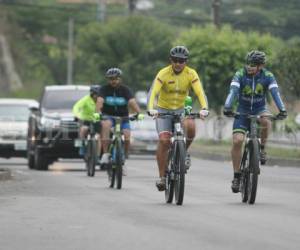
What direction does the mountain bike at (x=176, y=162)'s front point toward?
toward the camera

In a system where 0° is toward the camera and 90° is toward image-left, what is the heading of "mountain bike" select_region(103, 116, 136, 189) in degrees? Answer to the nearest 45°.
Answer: approximately 0°

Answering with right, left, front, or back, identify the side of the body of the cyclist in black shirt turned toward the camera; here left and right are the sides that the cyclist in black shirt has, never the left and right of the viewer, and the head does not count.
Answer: front

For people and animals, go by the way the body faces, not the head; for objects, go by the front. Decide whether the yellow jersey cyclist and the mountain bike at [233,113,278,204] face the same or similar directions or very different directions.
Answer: same or similar directions

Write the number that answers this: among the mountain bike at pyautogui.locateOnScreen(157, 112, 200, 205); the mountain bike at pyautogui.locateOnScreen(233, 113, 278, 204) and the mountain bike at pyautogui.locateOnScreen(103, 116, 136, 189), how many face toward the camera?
3

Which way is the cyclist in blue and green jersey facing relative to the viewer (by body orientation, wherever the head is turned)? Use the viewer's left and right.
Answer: facing the viewer

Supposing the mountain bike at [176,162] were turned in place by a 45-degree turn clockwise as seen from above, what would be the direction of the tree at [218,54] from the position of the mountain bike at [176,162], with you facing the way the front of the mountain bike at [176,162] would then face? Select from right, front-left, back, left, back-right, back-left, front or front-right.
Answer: back-right

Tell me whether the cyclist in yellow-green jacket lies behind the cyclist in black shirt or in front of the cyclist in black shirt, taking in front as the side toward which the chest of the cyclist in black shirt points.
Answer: behind

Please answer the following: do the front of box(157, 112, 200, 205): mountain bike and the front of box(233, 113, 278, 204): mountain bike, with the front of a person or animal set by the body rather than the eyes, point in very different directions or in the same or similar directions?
same or similar directions

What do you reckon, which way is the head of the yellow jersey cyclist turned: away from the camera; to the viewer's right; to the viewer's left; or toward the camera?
toward the camera

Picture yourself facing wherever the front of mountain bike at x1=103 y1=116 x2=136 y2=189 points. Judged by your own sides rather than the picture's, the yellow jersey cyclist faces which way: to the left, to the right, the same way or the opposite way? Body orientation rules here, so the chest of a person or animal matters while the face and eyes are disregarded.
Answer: the same way

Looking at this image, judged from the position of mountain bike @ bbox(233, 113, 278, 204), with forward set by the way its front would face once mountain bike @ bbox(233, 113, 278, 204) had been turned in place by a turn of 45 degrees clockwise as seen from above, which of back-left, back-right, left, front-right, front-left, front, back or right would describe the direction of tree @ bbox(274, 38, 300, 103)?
back-right

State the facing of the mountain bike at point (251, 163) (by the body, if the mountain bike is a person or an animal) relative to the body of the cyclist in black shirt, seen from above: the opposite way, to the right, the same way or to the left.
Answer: the same way

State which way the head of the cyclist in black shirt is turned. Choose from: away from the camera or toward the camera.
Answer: toward the camera

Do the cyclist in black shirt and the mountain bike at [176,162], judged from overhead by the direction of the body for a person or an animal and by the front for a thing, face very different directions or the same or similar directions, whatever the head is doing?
same or similar directions
